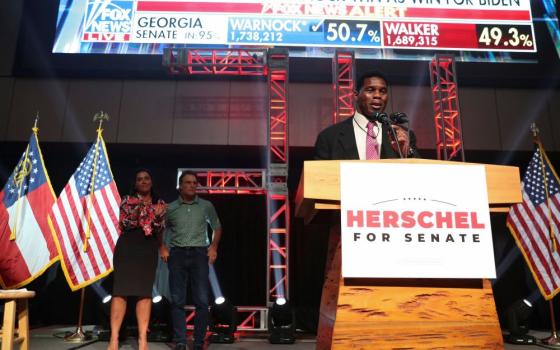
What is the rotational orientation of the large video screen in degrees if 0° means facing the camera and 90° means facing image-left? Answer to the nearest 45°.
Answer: approximately 0°

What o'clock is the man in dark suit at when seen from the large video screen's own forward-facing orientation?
The man in dark suit is roughly at 12 o'clock from the large video screen.

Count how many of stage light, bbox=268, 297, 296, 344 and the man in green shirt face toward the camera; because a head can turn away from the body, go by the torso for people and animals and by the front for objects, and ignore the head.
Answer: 2

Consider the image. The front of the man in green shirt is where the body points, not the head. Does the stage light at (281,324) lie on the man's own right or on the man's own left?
on the man's own left

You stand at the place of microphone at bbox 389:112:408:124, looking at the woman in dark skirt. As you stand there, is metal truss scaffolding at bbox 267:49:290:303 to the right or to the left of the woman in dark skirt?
right

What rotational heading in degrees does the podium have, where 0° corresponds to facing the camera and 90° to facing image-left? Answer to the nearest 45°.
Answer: approximately 0°
